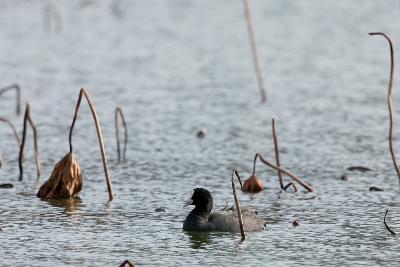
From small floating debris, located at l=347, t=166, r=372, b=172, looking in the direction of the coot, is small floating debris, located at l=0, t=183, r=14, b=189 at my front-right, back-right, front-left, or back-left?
front-right

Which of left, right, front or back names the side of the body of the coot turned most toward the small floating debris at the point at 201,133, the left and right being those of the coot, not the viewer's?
right

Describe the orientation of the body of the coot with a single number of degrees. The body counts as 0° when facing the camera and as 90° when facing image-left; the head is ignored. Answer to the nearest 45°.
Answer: approximately 90°

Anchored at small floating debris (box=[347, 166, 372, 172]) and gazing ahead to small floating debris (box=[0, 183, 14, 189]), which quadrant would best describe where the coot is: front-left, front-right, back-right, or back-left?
front-left

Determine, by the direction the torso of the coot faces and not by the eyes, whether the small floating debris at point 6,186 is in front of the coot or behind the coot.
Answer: in front

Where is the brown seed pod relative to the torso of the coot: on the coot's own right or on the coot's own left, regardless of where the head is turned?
on the coot's own right
